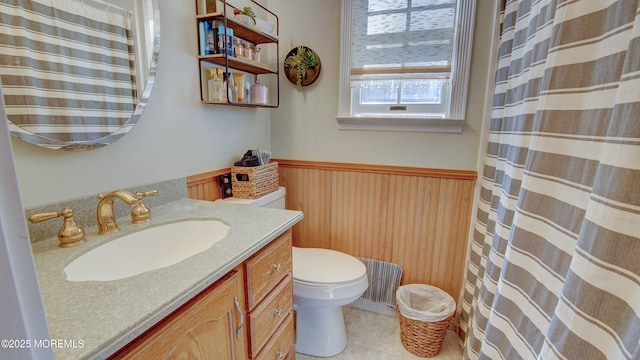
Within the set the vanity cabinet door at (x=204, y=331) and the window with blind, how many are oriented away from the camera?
0

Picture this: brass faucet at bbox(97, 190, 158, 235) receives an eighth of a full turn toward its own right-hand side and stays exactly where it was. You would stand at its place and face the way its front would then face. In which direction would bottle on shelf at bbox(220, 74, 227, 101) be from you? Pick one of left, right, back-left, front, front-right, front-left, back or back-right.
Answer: back-left

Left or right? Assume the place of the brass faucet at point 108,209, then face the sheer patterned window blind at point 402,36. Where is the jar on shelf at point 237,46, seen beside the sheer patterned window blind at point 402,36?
left

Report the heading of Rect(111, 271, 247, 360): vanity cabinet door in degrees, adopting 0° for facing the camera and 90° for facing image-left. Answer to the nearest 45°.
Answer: approximately 315°

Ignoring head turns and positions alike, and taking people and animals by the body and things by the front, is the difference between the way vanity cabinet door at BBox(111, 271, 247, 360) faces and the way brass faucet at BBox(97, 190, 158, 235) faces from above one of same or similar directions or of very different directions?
same or similar directions

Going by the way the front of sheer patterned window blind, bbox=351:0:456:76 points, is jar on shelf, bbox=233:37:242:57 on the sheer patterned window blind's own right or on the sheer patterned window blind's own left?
on the sheer patterned window blind's own right

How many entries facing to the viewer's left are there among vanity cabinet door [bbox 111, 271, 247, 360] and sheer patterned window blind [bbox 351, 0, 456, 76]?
0

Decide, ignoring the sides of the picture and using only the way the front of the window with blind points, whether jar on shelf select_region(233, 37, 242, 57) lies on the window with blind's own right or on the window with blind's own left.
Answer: on the window with blind's own right

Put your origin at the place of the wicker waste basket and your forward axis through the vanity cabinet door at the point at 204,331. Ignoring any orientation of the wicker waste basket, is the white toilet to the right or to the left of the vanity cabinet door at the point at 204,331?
right

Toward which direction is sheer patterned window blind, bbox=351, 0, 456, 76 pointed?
toward the camera

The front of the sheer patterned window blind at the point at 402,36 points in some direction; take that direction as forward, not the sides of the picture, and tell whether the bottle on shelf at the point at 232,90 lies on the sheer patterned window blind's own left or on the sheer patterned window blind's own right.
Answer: on the sheer patterned window blind's own right

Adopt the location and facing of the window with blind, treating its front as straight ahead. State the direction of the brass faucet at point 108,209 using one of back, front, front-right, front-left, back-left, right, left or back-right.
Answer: front-right

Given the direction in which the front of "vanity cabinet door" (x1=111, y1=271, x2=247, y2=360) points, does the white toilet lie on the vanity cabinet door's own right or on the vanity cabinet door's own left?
on the vanity cabinet door's own left

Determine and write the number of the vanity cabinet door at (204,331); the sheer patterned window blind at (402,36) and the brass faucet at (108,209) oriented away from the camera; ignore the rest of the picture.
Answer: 0

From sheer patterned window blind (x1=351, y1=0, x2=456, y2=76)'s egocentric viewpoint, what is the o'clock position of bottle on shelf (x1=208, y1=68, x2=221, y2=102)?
The bottle on shelf is roughly at 2 o'clock from the sheer patterned window blind.

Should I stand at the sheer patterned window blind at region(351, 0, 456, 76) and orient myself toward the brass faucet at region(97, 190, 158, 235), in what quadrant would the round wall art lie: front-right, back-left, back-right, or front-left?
front-right
